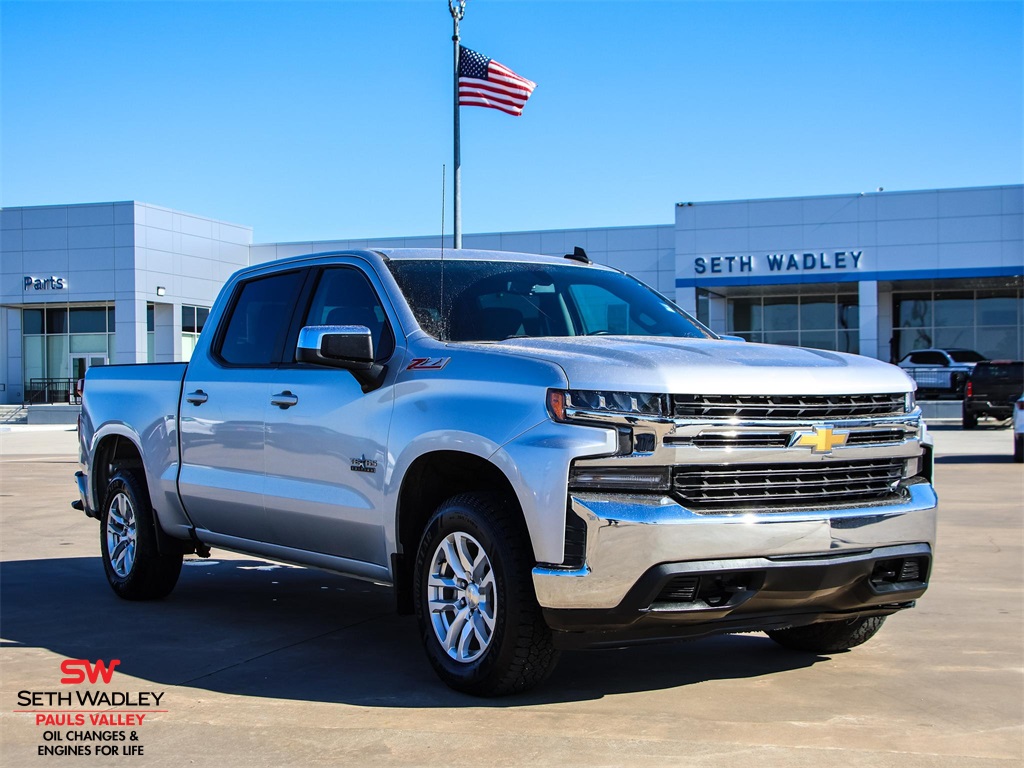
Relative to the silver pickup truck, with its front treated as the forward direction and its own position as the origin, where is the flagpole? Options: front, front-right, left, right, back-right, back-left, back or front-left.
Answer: back-left

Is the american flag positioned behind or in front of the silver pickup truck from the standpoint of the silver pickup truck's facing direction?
behind

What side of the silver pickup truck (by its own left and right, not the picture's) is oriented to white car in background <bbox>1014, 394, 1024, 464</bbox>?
left

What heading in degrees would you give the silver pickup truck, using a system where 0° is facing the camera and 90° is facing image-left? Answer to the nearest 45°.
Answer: approximately 315°
